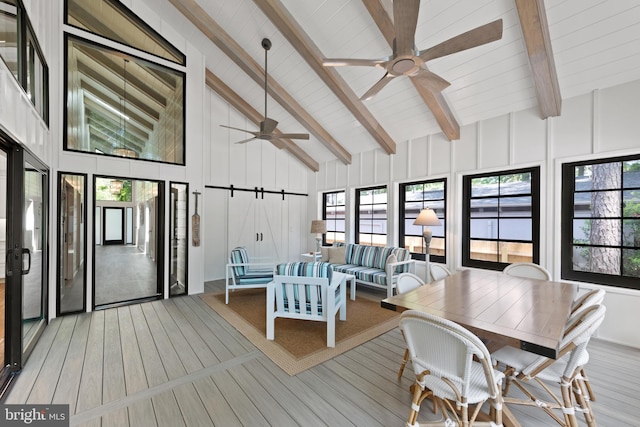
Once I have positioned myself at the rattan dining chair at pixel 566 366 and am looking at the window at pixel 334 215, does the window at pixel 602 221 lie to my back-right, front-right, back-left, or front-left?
front-right

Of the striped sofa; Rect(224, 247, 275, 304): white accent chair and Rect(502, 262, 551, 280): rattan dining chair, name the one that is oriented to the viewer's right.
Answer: the white accent chair

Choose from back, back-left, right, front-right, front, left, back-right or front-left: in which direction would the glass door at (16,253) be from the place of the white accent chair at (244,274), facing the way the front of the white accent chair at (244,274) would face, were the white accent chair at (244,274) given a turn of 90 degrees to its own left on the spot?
back-left

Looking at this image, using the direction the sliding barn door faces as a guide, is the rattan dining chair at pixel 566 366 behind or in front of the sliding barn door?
in front

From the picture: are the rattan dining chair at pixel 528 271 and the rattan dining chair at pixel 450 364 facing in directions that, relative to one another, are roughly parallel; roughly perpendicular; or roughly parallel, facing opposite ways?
roughly parallel, facing opposite ways

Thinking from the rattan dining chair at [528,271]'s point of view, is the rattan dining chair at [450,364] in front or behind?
in front

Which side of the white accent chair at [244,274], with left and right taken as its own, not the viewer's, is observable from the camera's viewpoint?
right

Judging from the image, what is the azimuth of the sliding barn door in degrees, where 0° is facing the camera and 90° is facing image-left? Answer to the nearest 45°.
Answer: approximately 0°

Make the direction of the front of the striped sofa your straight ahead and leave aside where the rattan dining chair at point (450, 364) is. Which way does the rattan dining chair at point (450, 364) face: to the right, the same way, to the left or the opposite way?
the opposite way
